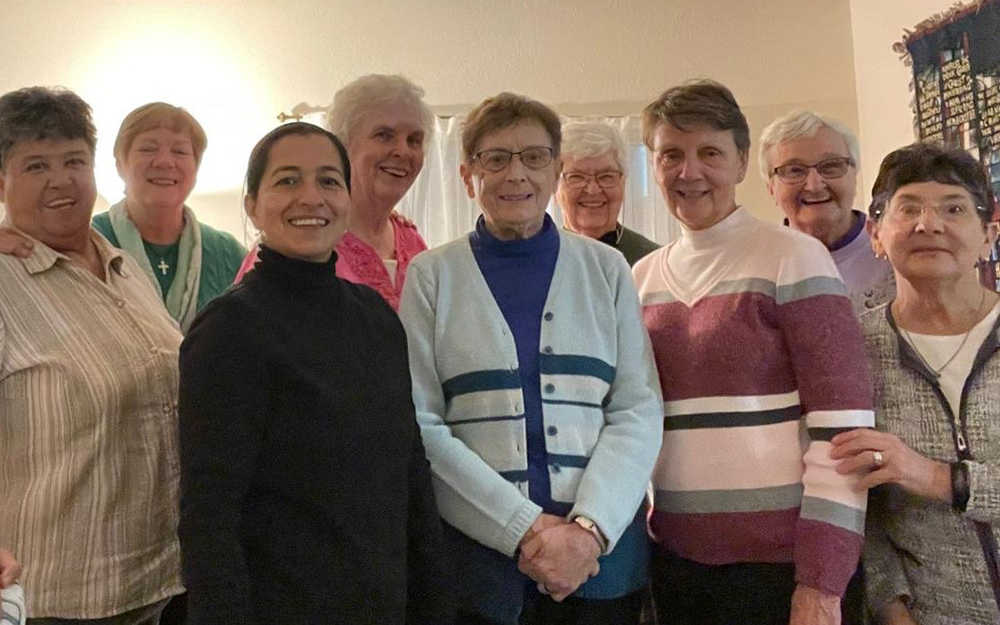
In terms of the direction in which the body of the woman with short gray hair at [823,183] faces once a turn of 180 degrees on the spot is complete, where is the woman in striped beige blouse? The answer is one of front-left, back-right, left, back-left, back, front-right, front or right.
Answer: back-left

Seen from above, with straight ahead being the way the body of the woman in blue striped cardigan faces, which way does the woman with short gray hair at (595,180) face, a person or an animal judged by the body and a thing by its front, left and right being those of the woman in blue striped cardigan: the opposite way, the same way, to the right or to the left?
the same way

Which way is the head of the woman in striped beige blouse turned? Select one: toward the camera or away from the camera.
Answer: toward the camera

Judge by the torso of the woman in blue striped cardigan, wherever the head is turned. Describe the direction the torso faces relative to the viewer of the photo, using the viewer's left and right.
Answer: facing the viewer

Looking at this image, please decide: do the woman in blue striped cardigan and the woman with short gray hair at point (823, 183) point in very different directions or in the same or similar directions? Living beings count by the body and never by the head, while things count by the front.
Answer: same or similar directions

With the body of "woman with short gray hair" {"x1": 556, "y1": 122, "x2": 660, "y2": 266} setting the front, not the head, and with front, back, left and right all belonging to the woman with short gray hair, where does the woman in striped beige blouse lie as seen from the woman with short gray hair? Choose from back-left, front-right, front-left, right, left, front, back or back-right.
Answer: front-right

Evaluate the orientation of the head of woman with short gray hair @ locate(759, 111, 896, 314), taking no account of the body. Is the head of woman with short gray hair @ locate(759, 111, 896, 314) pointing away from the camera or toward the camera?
toward the camera

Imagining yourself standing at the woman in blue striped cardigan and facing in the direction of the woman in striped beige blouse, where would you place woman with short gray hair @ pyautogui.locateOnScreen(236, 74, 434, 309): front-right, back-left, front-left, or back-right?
front-right

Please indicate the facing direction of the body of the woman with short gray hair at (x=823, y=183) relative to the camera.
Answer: toward the camera

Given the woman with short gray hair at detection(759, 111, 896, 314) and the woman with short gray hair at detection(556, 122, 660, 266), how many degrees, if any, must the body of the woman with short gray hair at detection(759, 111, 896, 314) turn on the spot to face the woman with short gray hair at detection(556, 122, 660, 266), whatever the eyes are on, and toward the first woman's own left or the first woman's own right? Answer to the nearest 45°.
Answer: approximately 90° to the first woman's own right

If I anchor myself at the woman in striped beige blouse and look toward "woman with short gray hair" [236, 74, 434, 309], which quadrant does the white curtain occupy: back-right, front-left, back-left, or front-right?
front-left

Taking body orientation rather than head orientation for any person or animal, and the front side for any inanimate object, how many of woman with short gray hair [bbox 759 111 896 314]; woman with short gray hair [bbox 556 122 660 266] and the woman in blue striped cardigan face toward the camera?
3

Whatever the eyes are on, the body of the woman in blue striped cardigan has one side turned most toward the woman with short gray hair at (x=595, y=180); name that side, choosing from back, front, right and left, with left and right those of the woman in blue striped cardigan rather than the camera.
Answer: back

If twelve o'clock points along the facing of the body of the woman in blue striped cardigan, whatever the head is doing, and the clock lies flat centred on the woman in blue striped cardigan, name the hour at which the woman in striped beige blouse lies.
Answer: The woman in striped beige blouse is roughly at 3 o'clock from the woman in blue striped cardigan.

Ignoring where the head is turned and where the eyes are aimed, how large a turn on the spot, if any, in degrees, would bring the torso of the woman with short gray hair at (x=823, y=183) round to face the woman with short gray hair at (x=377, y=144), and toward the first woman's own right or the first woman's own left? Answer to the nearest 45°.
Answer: approximately 45° to the first woman's own right

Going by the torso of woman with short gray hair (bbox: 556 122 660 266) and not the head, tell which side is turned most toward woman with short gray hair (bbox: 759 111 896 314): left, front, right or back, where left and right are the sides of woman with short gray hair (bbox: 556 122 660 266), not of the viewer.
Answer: left

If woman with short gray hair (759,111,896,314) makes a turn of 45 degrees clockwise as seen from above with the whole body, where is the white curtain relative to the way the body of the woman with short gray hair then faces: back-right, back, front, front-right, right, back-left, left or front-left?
right

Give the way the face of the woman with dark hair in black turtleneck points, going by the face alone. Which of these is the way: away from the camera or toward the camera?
toward the camera

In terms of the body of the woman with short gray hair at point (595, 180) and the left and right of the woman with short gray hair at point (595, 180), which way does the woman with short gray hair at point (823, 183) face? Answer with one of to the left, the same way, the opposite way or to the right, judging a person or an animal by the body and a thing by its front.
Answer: the same way

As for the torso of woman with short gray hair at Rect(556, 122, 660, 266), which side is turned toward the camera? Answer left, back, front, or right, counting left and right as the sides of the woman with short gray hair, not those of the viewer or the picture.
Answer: front

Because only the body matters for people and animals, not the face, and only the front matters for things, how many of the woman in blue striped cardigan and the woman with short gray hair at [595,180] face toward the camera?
2

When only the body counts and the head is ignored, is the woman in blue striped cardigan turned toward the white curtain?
no
